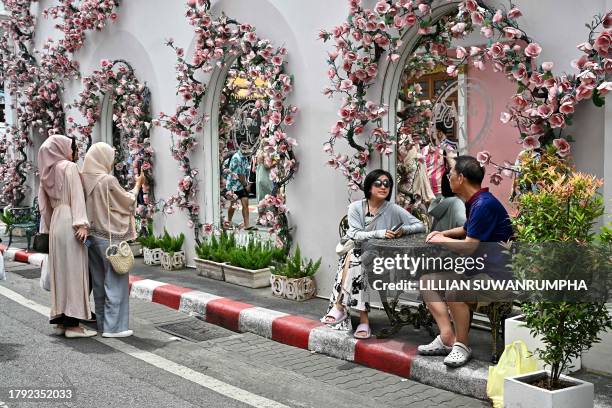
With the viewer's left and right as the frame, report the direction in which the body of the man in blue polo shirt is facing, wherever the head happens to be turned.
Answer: facing to the left of the viewer

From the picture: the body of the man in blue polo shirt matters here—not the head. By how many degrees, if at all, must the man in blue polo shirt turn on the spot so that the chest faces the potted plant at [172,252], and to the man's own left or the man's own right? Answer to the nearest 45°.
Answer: approximately 45° to the man's own right

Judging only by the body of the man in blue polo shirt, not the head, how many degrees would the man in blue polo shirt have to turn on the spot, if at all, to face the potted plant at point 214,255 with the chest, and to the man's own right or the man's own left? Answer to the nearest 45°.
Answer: approximately 45° to the man's own right

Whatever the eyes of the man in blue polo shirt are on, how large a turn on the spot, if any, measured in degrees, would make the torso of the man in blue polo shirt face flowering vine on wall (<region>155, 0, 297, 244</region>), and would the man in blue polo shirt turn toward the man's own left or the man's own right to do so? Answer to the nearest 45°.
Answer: approximately 45° to the man's own right

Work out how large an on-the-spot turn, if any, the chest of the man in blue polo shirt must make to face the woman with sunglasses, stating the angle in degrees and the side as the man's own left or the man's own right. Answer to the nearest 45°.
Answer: approximately 45° to the man's own right
